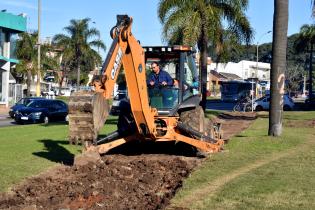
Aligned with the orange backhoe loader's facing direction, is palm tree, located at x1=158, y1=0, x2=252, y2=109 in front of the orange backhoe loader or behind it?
in front

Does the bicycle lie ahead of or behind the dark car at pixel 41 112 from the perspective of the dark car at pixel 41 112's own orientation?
behind

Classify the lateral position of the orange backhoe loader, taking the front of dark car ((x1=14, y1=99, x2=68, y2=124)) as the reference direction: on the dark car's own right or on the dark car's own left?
on the dark car's own left

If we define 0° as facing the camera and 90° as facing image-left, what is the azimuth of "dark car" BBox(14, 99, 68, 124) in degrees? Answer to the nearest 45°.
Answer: approximately 45°

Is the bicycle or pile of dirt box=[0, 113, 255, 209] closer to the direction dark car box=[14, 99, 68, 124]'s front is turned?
the pile of dirt

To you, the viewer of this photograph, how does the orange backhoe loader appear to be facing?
facing away from the viewer and to the right of the viewer

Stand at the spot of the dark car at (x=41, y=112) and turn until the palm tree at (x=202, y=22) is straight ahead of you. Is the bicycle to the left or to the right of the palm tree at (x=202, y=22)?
left

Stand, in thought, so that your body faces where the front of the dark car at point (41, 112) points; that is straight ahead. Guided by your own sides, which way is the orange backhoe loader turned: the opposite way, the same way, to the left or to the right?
the opposite way
